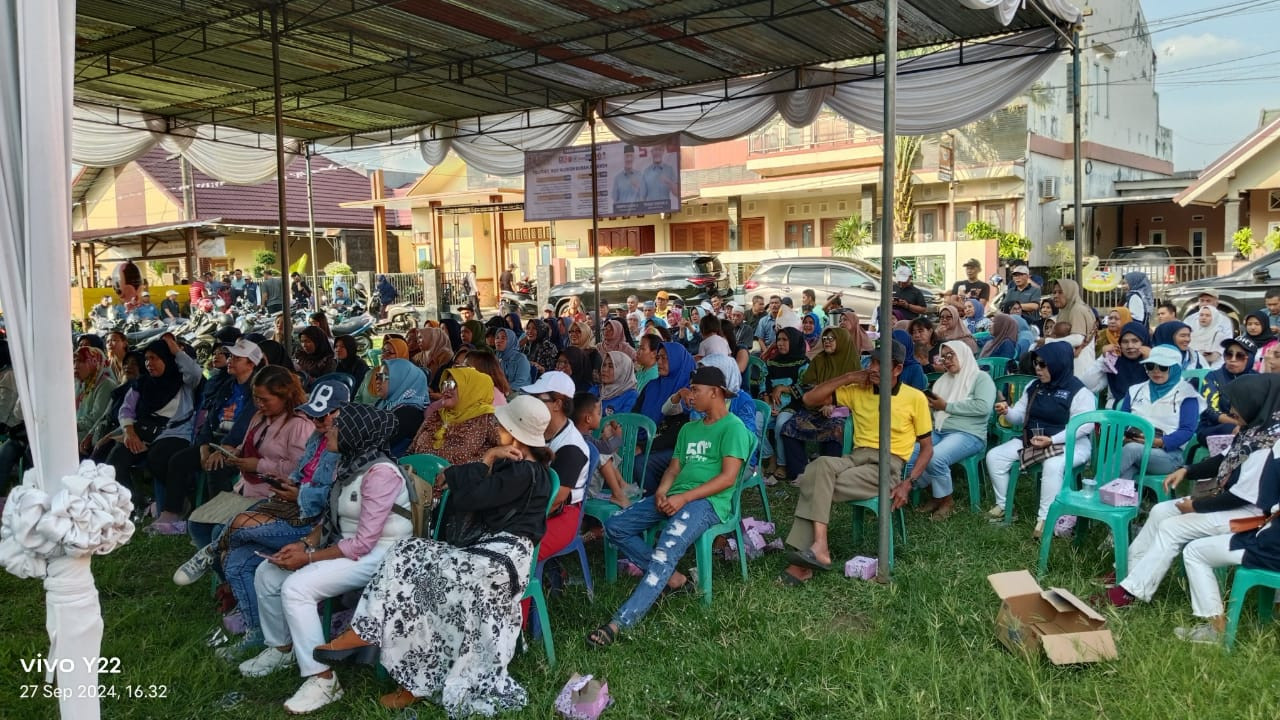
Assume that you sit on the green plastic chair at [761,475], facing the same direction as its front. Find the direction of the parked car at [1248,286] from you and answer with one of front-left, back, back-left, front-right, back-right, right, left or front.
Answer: back

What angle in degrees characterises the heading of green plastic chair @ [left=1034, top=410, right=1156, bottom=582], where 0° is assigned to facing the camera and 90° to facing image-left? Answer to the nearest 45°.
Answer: approximately 45°

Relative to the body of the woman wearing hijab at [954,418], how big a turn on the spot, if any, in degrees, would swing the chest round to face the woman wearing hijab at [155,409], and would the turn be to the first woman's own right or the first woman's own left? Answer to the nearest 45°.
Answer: approximately 45° to the first woman's own right

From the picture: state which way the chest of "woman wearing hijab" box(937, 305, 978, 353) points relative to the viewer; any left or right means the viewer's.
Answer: facing the viewer and to the left of the viewer

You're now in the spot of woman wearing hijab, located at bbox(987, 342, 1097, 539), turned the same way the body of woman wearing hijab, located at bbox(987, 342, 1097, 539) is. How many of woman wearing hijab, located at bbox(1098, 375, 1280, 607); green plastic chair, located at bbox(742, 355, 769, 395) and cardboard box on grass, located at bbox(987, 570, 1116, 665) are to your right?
1

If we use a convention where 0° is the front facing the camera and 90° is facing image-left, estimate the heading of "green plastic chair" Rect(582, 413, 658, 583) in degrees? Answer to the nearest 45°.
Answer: approximately 45°

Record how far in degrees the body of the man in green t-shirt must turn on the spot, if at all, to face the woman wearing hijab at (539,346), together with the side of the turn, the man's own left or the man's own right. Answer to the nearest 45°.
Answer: approximately 135° to the man's own right

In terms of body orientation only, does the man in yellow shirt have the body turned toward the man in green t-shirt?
yes

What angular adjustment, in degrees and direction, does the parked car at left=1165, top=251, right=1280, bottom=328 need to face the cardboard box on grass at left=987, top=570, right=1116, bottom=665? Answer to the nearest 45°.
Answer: approximately 90° to its left

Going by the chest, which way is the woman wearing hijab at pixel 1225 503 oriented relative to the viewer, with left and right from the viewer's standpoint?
facing to the left of the viewer
